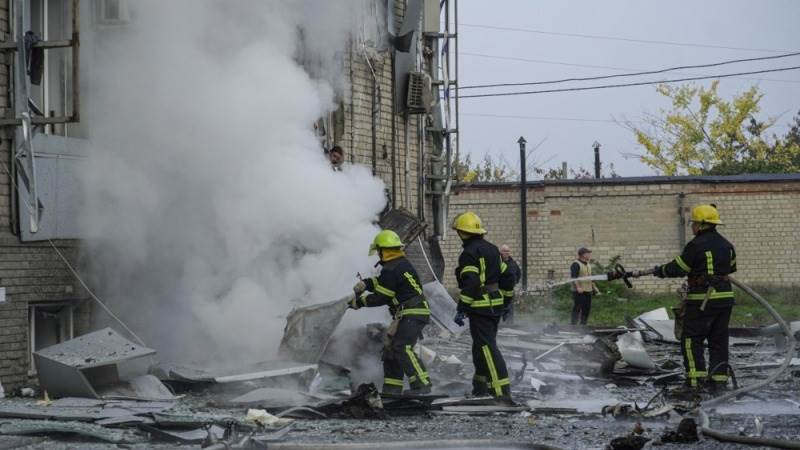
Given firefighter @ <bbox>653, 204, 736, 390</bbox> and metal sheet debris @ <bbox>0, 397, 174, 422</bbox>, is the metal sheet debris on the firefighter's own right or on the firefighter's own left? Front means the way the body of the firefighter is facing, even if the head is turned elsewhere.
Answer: on the firefighter's own left

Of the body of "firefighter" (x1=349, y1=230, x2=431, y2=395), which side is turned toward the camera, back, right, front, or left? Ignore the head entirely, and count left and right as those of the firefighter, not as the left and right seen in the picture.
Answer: left

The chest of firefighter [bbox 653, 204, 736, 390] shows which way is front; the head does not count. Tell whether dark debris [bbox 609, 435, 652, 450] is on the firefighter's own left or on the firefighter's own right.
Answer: on the firefighter's own left

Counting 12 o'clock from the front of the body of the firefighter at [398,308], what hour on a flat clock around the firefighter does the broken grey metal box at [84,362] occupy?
The broken grey metal box is roughly at 12 o'clock from the firefighter.

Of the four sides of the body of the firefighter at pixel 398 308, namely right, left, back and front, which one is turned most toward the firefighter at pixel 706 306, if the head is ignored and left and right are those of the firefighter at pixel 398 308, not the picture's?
back

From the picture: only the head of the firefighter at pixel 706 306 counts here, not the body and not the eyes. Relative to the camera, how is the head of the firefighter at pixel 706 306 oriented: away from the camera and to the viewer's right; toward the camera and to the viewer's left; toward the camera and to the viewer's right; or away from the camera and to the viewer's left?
away from the camera and to the viewer's left

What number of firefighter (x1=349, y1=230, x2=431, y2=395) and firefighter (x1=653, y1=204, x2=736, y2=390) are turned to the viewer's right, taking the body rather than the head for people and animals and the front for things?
0

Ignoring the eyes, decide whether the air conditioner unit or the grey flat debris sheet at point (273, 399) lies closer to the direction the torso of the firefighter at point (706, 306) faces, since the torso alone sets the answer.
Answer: the air conditioner unit

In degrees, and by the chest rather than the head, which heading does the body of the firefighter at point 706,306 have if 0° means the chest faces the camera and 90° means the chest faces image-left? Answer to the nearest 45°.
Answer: approximately 135°
